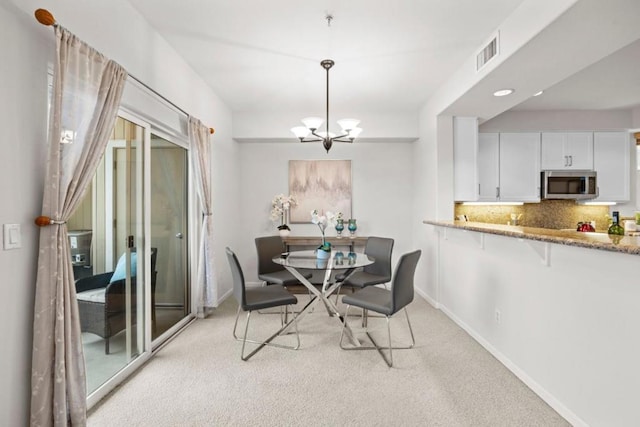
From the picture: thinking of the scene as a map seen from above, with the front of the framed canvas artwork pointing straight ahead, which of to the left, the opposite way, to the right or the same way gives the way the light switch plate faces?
to the left

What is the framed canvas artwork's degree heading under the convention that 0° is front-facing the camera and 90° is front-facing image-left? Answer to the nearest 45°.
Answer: approximately 0°

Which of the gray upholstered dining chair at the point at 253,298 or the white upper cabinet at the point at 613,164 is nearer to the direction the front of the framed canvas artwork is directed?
the gray upholstered dining chair

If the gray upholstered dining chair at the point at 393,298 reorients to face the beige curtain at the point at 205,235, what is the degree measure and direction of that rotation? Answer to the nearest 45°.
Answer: approximately 45° to its left

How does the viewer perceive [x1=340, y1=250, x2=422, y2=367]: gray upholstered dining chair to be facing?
facing away from the viewer and to the left of the viewer

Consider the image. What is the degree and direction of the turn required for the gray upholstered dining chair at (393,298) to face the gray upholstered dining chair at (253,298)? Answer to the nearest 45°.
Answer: approximately 45° to its left

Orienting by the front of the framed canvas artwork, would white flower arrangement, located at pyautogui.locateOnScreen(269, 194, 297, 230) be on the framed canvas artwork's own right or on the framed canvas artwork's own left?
on the framed canvas artwork's own right

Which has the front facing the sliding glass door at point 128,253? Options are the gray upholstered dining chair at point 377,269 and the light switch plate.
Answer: the gray upholstered dining chair

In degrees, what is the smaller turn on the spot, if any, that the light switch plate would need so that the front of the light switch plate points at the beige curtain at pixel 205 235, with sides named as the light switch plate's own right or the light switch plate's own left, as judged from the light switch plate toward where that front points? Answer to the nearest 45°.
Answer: approximately 90° to the light switch plate's own left

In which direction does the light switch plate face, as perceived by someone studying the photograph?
facing the viewer and to the right of the viewer

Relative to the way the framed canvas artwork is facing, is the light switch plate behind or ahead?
ahead

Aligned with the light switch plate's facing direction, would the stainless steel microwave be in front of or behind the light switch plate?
in front

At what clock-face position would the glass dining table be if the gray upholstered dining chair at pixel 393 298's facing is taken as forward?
The glass dining table is roughly at 11 o'clock from the gray upholstered dining chair.

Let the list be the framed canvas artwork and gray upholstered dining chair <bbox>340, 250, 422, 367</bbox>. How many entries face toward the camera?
1
